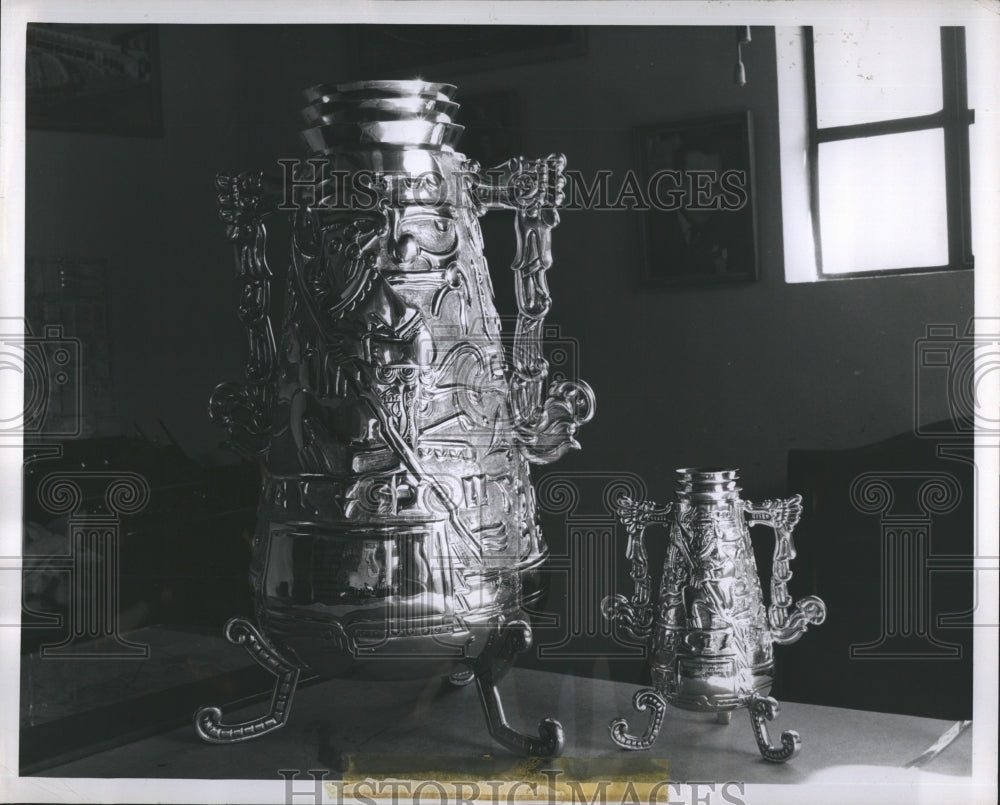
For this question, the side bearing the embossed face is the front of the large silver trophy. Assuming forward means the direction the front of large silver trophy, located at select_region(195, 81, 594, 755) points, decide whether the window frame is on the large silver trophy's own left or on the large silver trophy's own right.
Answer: on the large silver trophy's own left

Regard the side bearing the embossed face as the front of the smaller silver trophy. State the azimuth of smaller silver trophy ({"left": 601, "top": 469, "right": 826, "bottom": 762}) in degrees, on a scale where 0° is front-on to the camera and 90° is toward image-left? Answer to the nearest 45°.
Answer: approximately 0°

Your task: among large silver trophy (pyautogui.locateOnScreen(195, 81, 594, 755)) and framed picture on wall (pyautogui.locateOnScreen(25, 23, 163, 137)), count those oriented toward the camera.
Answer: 2

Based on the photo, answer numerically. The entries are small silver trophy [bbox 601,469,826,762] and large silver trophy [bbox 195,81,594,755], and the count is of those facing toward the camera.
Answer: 2

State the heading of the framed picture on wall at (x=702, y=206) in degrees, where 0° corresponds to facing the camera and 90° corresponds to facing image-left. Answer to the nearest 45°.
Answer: approximately 45°

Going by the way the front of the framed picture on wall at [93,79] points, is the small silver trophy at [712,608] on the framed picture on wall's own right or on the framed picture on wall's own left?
on the framed picture on wall's own left

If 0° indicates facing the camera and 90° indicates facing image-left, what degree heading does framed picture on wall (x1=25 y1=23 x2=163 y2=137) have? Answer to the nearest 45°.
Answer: approximately 0°
